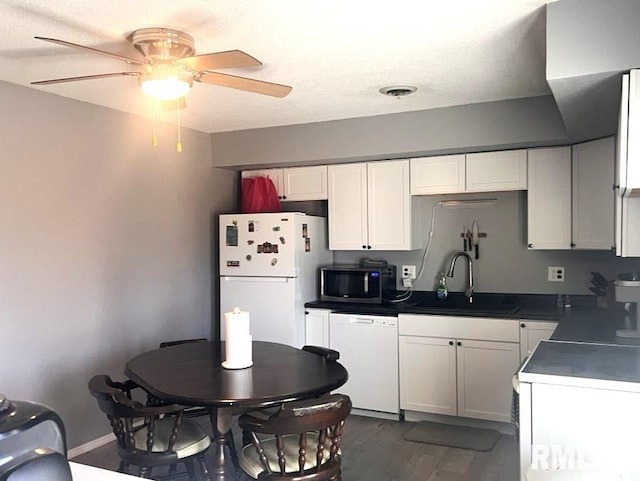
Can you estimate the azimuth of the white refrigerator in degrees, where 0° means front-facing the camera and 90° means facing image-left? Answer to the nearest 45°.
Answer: approximately 45°

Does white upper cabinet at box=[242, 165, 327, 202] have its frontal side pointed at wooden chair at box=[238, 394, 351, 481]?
yes

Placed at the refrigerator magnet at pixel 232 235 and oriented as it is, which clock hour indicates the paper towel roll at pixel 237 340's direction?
The paper towel roll is roughly at 12 o'clock from the refrigerator magnet.

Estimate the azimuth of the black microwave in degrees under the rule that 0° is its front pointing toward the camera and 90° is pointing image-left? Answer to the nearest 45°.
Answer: approximately 0°

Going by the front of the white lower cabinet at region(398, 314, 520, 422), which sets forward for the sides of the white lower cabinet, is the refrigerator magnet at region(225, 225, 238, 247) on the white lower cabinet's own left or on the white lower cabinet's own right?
on the white lower cabinet's own right

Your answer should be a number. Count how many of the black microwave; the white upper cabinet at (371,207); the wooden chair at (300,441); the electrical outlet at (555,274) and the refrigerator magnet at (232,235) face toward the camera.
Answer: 4

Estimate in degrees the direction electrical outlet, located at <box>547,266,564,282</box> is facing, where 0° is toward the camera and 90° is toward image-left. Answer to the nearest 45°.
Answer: approximately 0°

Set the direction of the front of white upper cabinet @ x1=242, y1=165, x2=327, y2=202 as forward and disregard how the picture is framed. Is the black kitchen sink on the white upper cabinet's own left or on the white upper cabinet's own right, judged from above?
on the white upper cabinet's own left

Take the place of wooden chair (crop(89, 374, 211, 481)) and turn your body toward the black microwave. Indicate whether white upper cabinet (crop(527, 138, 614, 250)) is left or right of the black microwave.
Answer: right
